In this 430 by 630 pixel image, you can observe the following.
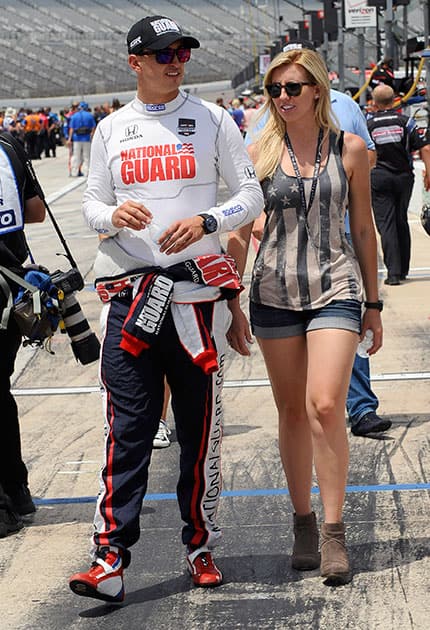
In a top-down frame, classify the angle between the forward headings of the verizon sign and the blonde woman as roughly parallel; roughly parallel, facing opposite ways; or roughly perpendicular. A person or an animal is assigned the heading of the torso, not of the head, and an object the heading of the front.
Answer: roughly parallel

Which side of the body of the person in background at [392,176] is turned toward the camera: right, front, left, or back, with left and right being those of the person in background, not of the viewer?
back

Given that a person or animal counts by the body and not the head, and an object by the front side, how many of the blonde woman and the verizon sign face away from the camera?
0

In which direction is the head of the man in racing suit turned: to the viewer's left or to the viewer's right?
to the viewer's right

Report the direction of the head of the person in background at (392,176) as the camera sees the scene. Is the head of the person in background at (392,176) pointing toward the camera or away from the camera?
away from the camera

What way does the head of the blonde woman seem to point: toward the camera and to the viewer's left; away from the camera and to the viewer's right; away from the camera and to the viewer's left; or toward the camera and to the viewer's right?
toward the camera and to the viewer's left

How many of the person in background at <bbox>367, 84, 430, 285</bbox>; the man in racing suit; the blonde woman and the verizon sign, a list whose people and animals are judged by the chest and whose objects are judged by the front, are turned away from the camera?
1

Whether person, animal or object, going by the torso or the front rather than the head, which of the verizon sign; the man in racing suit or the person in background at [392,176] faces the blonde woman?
the verizon sign

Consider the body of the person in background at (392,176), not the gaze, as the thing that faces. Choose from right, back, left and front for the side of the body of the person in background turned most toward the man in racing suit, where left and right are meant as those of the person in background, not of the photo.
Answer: back

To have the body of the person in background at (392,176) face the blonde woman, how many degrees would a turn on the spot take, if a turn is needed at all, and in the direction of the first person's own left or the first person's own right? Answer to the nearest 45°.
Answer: approximately 180°

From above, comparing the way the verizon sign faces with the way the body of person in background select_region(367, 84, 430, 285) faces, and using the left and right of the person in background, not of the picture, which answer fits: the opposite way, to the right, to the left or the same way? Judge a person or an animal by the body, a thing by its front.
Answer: the opposite way

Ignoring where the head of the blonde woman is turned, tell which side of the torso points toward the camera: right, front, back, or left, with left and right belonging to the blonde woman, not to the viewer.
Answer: front

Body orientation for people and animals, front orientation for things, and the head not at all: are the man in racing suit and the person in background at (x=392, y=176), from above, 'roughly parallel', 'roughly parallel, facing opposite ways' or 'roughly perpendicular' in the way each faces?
roughly parallel, facing opposite ways

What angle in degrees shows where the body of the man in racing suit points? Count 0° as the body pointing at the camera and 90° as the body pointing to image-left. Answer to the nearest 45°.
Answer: approximately 0°

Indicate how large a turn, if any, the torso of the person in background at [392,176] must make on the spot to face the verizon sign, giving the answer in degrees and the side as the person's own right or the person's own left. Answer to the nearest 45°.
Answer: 0° — they already face it

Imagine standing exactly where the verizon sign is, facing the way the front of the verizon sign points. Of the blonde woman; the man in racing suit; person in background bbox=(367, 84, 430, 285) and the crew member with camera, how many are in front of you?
4

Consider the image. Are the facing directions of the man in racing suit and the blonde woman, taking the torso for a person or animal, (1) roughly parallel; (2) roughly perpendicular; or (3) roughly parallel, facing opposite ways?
roughly parallel

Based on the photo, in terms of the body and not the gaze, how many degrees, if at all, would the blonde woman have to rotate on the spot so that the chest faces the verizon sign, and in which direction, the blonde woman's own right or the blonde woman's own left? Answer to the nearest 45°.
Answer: approximately 180°
